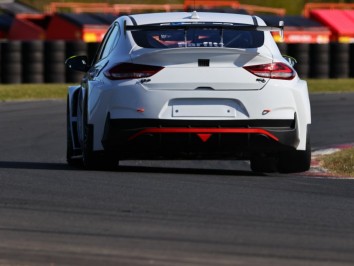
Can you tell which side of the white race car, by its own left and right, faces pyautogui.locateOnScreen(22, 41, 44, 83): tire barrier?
front

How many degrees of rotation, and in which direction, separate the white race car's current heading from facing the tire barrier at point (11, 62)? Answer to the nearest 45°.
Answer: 0° — it already faces it

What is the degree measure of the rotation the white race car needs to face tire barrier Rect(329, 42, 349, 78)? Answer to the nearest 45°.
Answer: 0° — it already faces it

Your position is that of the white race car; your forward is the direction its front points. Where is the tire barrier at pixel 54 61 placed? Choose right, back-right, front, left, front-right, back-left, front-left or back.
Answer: front

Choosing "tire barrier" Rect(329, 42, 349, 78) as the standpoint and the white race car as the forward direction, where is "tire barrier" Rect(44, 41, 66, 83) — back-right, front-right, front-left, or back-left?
front-right

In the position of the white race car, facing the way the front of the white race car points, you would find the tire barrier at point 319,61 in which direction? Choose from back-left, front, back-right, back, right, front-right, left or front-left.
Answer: front

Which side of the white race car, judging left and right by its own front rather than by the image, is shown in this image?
back

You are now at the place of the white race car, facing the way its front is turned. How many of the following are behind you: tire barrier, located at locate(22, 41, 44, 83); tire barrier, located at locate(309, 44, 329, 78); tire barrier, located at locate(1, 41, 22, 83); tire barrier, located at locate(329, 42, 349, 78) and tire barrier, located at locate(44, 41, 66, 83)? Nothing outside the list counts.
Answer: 0
